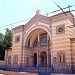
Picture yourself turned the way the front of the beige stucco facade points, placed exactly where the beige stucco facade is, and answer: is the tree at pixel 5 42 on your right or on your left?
on your right

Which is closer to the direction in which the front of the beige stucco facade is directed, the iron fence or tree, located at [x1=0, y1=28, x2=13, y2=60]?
the iron fence

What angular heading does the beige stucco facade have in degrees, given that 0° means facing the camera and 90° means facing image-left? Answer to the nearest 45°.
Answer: approximately 45°
